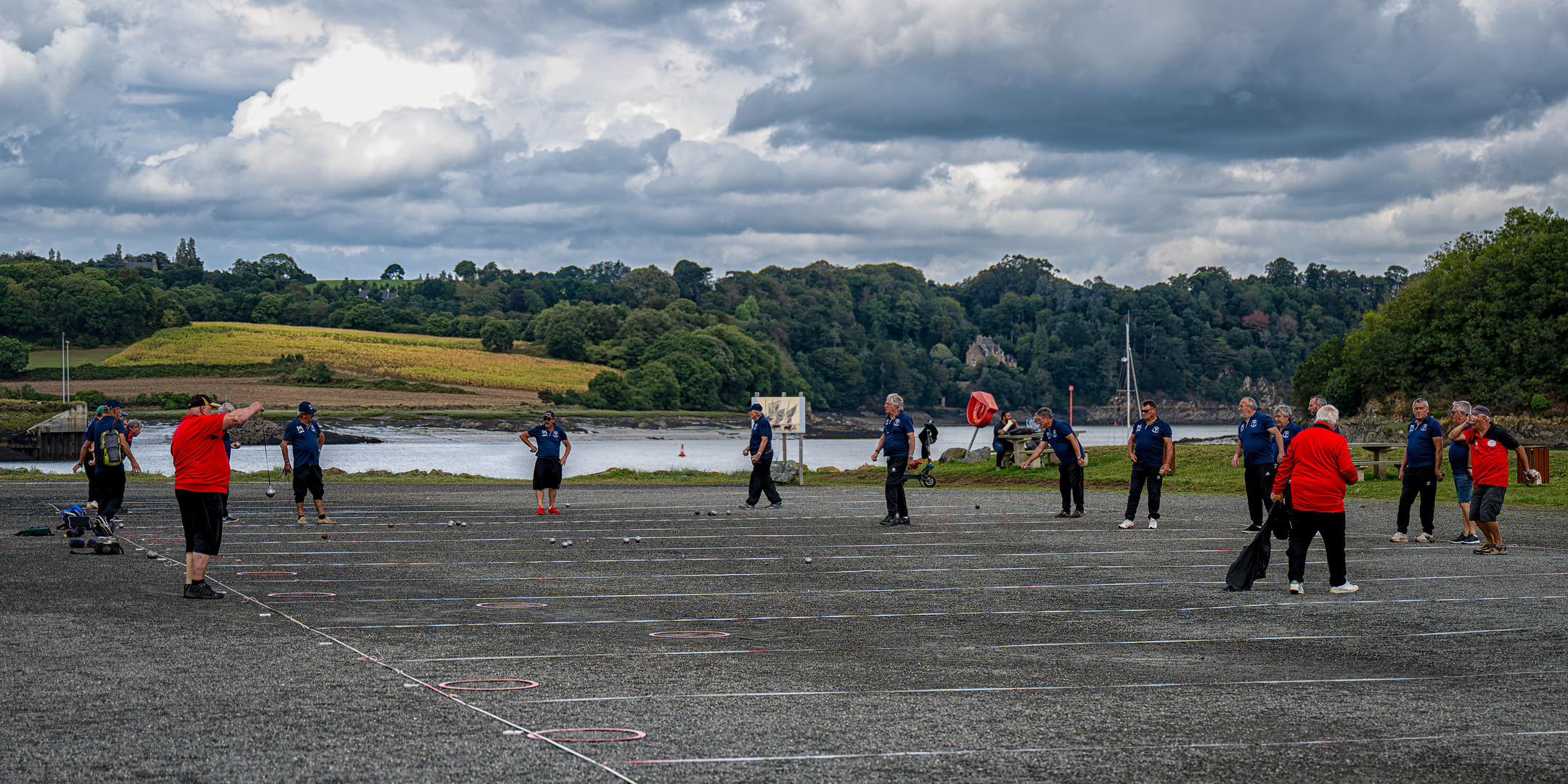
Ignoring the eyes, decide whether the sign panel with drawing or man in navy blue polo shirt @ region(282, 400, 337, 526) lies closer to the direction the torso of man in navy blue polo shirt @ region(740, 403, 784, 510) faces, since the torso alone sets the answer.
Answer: the man in navy blue polo shirt

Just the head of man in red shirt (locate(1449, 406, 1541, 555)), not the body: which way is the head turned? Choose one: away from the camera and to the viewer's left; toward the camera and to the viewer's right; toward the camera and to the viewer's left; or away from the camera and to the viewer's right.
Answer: toward the camera and to the viewer's left

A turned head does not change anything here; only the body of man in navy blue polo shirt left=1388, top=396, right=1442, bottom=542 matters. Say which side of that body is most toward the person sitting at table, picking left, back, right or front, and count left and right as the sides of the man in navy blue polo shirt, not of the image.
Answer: right

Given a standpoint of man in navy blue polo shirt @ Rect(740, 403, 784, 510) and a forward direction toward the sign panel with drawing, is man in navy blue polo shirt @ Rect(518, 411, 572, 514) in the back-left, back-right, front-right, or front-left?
back-left

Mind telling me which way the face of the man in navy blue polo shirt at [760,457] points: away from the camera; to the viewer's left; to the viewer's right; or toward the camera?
to the viewer's left

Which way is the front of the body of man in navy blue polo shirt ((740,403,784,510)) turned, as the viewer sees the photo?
to the viewer's left

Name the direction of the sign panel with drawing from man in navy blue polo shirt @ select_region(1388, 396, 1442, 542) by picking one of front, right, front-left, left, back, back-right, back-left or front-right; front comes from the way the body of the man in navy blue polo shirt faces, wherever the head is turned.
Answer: right

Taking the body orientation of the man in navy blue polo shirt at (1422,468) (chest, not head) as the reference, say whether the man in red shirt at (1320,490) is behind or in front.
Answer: in front

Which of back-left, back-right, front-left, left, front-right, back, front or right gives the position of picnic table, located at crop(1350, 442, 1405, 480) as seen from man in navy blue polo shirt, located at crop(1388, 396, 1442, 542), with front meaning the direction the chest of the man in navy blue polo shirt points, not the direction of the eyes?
back-right

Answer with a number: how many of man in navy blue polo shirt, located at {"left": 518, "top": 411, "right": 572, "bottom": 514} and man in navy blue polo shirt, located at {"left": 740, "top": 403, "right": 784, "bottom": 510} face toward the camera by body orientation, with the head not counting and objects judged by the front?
1
